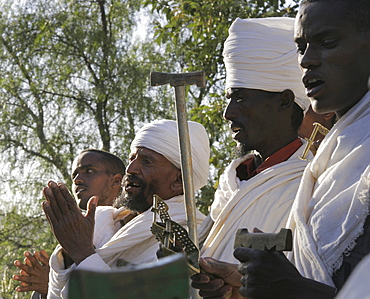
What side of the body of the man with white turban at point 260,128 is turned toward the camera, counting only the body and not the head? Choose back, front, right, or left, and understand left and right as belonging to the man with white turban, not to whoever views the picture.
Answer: left

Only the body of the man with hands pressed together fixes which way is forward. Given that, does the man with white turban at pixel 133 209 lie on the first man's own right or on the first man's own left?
on the first man's own left

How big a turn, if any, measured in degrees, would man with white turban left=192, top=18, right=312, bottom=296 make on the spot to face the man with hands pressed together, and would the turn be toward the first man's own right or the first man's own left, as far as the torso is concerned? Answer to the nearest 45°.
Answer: approximately 45° to the first man's own right

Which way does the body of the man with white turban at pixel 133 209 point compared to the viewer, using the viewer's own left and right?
facing the viewer and to the left of the viewer

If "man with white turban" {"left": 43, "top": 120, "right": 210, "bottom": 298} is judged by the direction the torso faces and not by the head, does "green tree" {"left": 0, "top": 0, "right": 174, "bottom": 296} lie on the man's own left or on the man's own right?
on the man's own right

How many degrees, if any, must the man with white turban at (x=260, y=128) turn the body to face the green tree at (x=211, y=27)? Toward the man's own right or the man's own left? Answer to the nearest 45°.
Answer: approximately 90° to the man's own right

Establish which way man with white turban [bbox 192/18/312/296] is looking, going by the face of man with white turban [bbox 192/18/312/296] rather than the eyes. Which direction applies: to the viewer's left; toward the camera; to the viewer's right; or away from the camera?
to the viewer's left

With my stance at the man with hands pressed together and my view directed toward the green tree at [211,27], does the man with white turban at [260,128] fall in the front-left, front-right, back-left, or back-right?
back-right

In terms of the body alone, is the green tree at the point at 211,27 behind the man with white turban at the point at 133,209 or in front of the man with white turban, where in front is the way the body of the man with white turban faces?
behind
